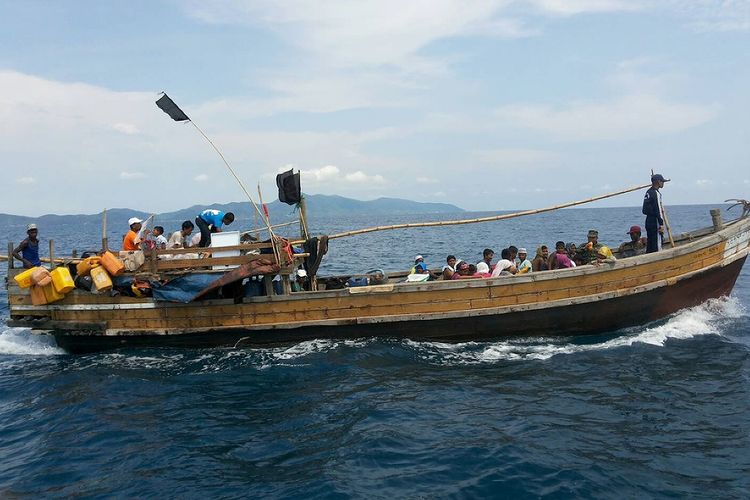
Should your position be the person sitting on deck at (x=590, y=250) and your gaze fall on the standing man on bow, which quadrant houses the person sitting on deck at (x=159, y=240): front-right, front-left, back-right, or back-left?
back-right

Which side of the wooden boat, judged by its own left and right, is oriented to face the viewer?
right

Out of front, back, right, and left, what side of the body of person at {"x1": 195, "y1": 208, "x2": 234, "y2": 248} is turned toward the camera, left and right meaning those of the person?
right

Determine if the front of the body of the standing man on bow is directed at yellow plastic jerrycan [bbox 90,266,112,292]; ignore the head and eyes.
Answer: no
